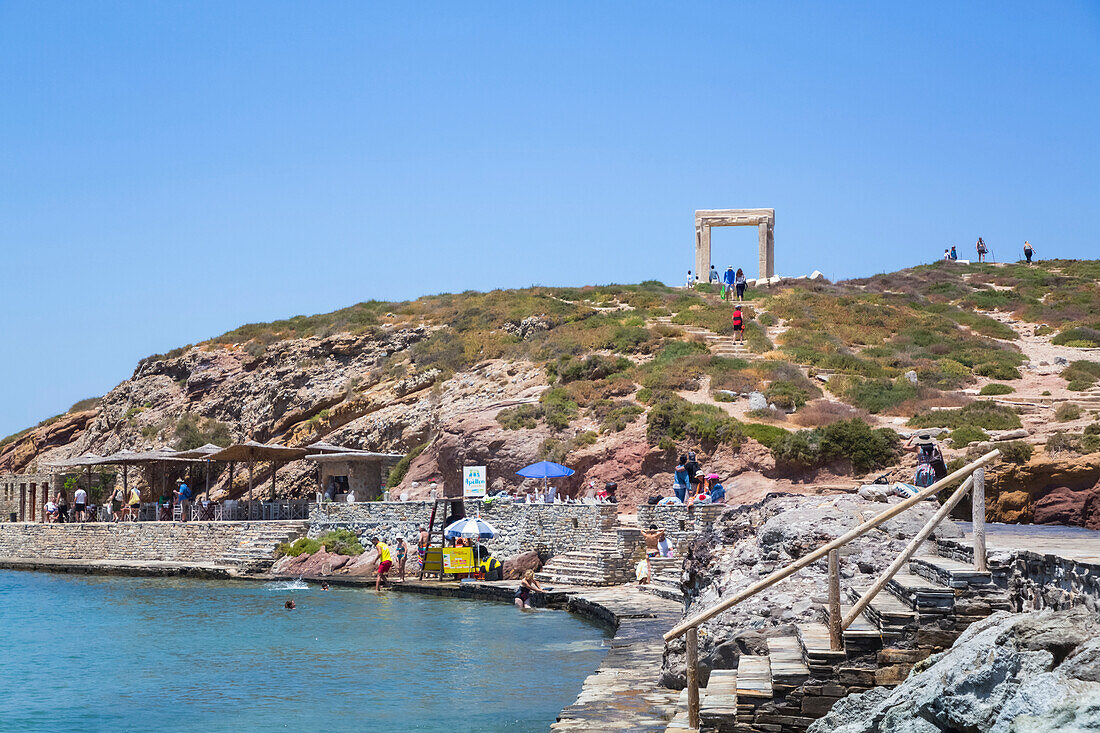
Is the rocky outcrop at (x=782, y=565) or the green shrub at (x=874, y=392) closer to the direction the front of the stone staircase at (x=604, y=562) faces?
the rocky outcrop

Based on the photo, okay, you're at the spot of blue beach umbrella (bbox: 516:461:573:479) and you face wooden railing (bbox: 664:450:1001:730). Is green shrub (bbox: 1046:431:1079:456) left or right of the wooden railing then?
left

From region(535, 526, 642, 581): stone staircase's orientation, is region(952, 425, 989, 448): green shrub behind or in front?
behind

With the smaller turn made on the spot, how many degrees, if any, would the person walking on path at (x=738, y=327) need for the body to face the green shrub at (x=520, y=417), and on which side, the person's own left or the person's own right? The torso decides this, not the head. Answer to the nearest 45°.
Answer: approximately 135° to the person's own left

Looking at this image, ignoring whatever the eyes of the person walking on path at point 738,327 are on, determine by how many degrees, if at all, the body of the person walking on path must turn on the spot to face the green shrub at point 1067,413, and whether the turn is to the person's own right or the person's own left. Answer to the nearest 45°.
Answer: approximately 135° to the person's own right

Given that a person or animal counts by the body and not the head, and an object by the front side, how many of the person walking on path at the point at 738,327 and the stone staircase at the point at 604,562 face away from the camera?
1

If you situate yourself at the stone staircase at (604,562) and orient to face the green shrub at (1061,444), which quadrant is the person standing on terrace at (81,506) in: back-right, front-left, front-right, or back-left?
back-left

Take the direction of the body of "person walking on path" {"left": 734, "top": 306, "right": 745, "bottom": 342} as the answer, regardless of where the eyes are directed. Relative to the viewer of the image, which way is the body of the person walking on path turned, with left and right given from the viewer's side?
facing away from the viewer

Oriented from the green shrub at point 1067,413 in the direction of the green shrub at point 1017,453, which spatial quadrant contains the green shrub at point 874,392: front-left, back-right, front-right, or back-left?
back-right

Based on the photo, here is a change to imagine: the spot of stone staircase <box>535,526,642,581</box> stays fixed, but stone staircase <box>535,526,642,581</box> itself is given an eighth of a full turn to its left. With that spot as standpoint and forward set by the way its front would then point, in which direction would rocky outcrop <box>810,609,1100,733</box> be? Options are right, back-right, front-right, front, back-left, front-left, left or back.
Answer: front
